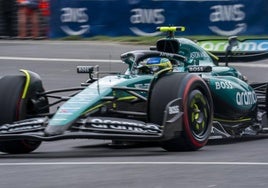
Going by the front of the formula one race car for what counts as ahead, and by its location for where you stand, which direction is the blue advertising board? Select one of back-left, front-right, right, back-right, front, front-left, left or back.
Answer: back-right

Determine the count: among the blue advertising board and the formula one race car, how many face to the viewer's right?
0

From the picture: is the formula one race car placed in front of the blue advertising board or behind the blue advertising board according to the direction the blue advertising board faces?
in front

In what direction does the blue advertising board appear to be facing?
toward the camera

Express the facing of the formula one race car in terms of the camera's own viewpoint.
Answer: facing the viewer and to the left of the viewer
